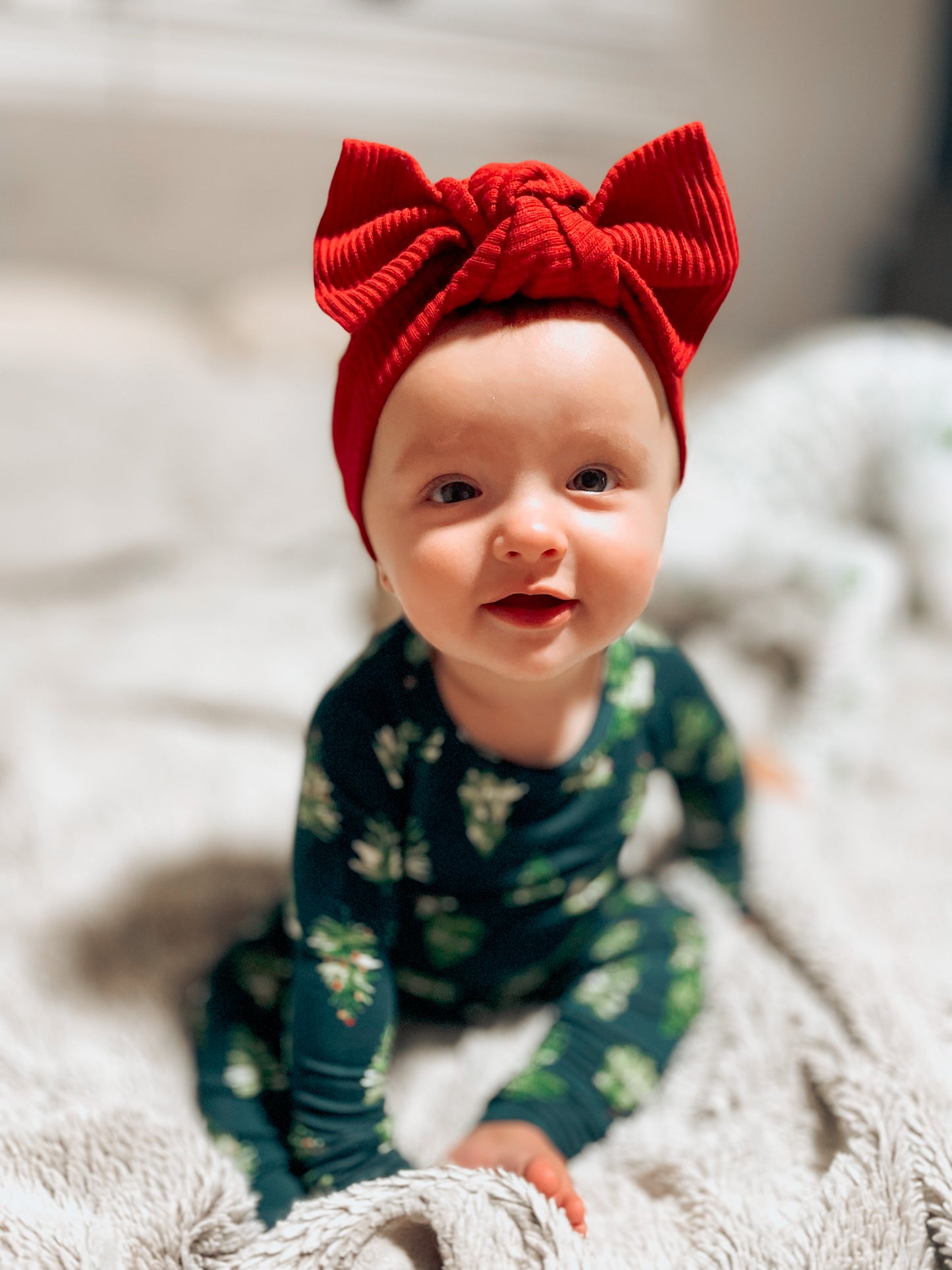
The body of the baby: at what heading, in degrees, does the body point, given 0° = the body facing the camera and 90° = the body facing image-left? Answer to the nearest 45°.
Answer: approximately 0°
